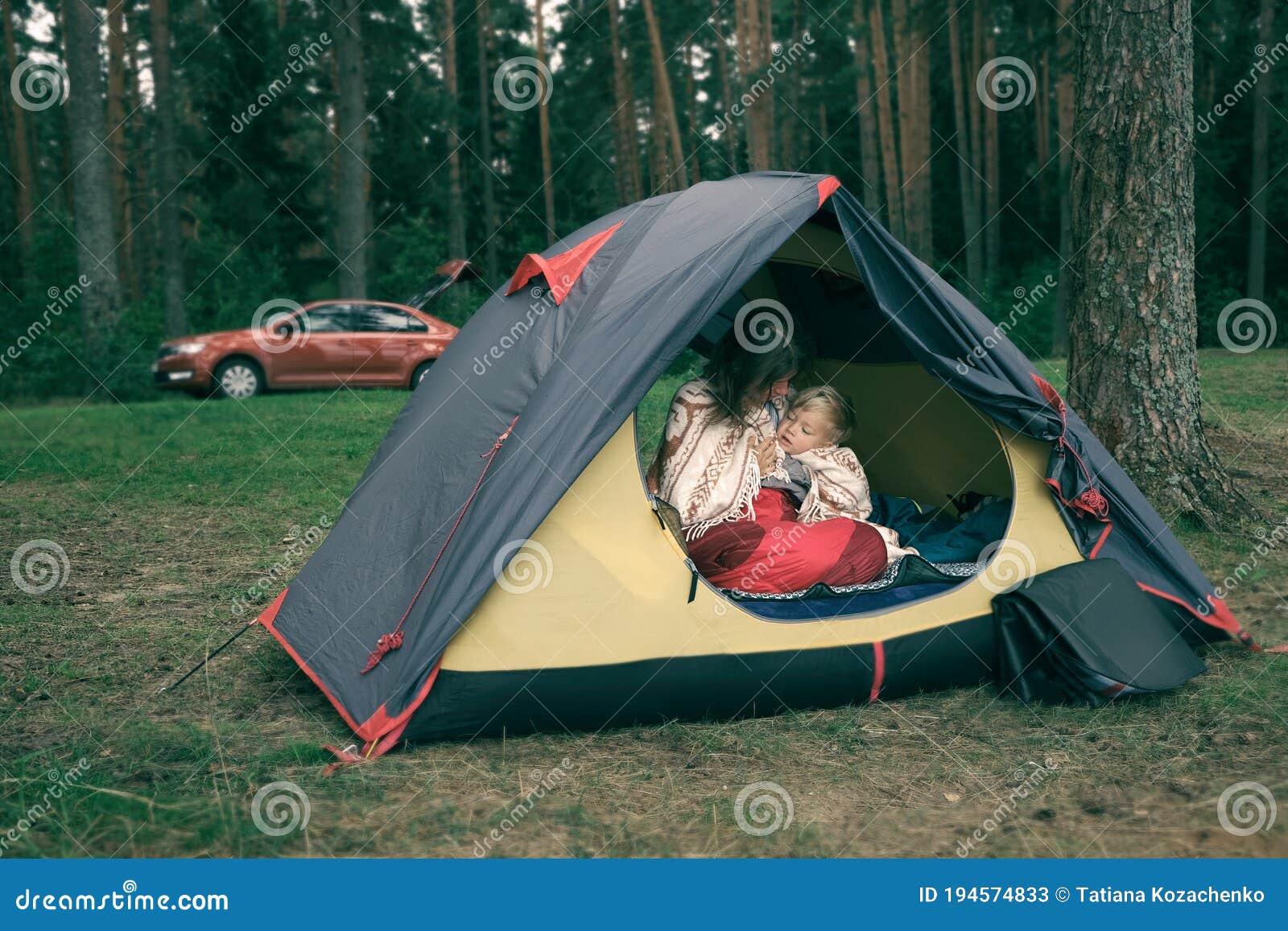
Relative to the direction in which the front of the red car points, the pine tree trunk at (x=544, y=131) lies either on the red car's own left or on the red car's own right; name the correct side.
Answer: on the red car's own right

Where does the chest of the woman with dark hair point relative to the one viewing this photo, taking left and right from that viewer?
facing to the right of the viewer

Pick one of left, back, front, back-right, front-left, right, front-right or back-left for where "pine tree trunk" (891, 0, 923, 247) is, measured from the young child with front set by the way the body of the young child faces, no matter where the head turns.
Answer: back-right

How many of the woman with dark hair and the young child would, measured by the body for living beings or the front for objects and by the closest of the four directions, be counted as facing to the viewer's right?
1

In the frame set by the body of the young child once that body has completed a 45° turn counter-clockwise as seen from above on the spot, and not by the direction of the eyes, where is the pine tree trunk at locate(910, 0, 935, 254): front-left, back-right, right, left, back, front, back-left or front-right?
back

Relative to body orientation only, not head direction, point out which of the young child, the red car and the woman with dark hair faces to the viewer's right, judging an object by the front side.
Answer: the woman with dark hair

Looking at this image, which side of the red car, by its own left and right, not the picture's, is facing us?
left

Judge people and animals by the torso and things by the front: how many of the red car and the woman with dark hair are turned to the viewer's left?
1

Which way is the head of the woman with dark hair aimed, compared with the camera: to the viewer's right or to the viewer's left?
to the viewer's right
